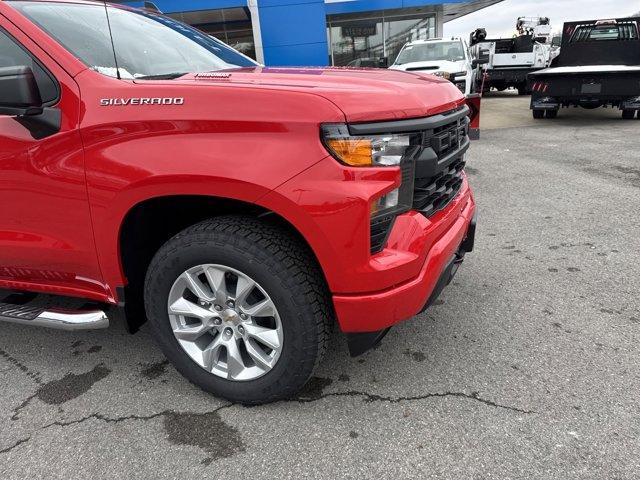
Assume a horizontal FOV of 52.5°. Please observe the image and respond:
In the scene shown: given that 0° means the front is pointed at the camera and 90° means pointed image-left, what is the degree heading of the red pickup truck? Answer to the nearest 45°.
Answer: approximately 315°
